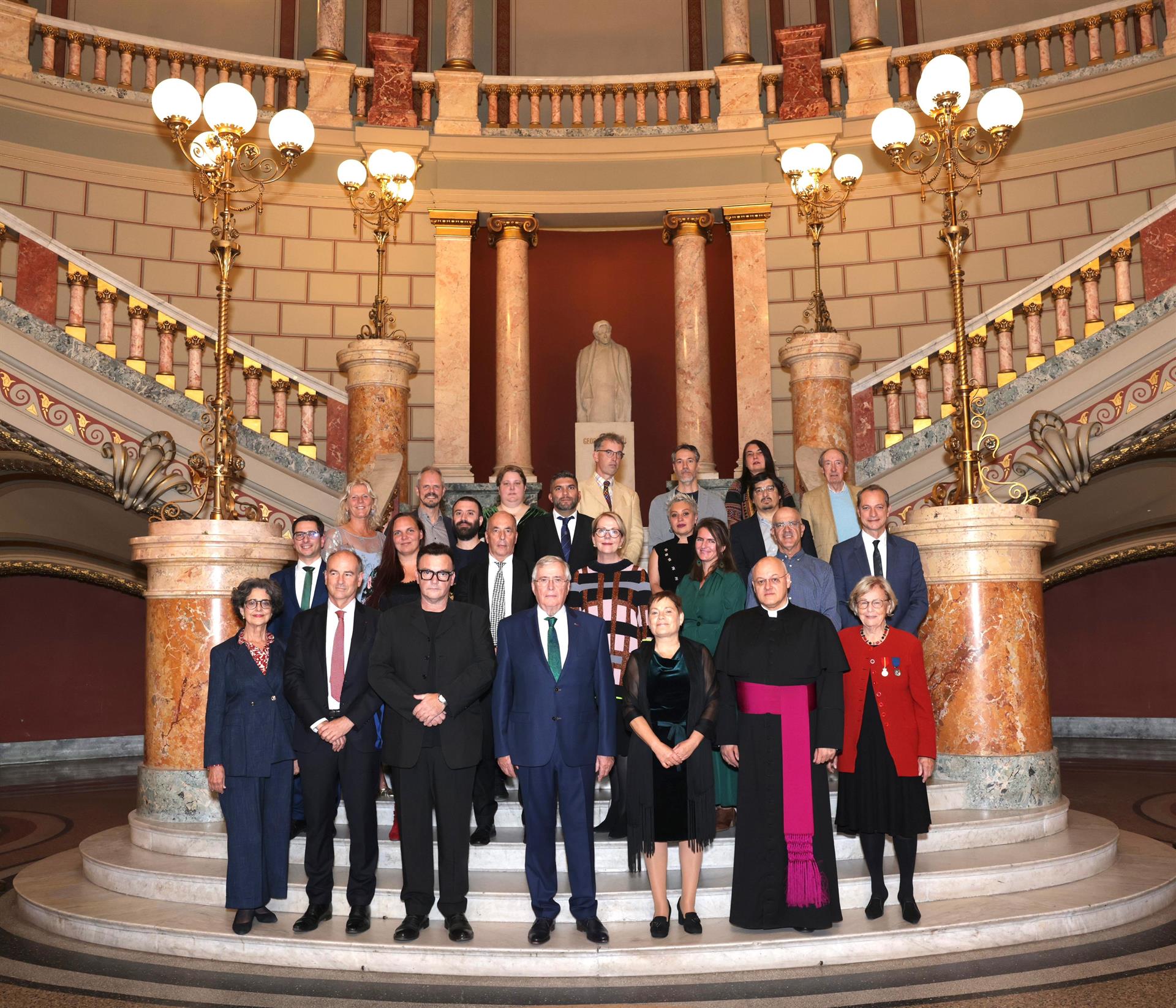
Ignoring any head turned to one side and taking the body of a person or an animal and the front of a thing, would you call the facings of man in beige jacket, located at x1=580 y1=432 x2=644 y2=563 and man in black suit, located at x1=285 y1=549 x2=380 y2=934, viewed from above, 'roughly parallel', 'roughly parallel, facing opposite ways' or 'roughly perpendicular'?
roughly parallel

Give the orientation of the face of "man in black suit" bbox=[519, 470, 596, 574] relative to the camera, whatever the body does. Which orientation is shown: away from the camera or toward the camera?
toward the camera

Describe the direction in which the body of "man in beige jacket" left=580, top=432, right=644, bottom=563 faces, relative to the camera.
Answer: toward the camera

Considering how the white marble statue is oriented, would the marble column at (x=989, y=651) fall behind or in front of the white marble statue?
in front

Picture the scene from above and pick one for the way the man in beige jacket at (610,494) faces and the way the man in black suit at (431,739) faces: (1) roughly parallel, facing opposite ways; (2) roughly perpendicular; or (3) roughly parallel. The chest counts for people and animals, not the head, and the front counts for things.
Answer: roughly parallel

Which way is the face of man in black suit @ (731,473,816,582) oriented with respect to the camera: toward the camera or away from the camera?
toward the camera

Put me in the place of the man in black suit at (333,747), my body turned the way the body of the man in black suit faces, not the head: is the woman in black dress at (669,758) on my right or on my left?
on my left

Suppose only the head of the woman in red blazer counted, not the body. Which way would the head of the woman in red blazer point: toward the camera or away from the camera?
toward the camera

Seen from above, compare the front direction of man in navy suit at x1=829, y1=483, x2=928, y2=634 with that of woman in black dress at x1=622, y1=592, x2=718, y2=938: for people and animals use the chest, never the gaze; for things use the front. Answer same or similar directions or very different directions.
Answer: same or similar directions

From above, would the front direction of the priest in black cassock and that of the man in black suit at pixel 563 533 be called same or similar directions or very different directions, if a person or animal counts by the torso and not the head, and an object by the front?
same or similar directions

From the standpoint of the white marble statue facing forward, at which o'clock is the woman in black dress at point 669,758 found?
The woman in black dress is roughly at 12 o'clock from the white marble statue.

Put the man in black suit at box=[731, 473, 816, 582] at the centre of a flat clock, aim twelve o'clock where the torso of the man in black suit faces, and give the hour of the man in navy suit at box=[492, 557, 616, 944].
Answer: The man in navy suit is roughly at 1 o'clock from the man in black suit.

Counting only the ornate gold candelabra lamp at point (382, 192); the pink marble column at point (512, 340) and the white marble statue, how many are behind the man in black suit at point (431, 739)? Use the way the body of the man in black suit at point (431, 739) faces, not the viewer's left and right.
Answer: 3

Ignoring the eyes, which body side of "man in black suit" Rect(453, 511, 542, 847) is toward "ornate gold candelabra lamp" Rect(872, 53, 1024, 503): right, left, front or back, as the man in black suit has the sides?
left

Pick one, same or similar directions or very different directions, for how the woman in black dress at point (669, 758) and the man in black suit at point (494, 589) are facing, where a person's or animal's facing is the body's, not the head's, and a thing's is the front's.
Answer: same or similar directions

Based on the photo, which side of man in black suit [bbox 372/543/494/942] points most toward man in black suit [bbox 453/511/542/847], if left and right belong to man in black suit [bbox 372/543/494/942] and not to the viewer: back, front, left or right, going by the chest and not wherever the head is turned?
back

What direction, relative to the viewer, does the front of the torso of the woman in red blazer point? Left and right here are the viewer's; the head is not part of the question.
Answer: facing the viewer
